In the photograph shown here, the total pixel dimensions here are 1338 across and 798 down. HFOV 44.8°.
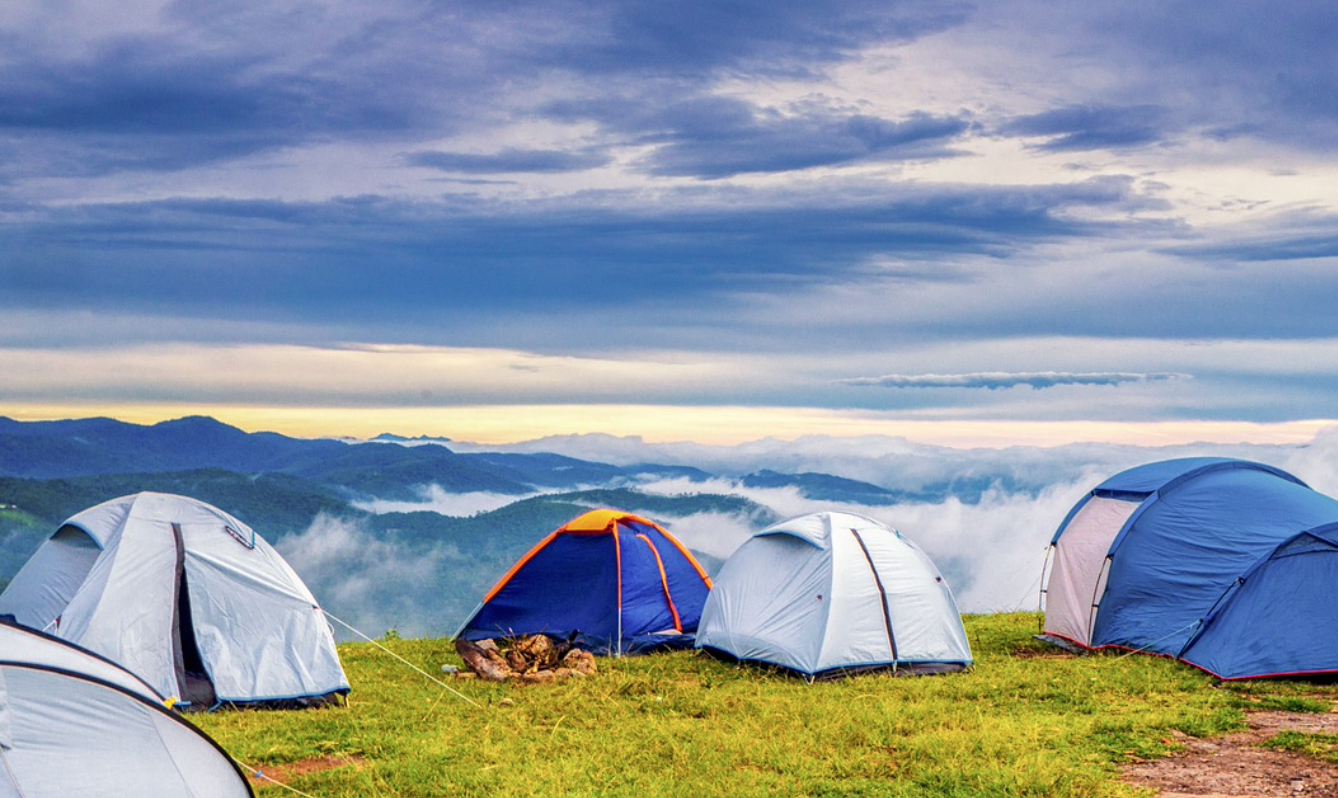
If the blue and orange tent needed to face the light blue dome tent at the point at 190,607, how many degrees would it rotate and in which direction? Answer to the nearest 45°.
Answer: approximately 90° to its right

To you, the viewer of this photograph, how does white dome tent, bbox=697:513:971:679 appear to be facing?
facing the viewer and to the right of the viewer

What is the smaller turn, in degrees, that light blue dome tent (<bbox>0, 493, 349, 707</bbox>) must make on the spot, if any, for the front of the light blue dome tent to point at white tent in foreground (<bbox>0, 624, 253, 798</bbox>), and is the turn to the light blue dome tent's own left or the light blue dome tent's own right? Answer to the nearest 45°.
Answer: approximately 45° to the light blue dome tent's own right

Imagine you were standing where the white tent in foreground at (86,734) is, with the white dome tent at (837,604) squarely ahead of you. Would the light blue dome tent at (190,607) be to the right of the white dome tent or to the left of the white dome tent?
left

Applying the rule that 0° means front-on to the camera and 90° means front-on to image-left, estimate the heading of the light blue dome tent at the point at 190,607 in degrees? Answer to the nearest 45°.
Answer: approximately 315°

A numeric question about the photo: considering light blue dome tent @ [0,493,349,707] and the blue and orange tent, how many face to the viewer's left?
0

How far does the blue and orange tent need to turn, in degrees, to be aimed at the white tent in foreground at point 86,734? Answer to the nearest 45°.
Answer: approximately 45° to its right
